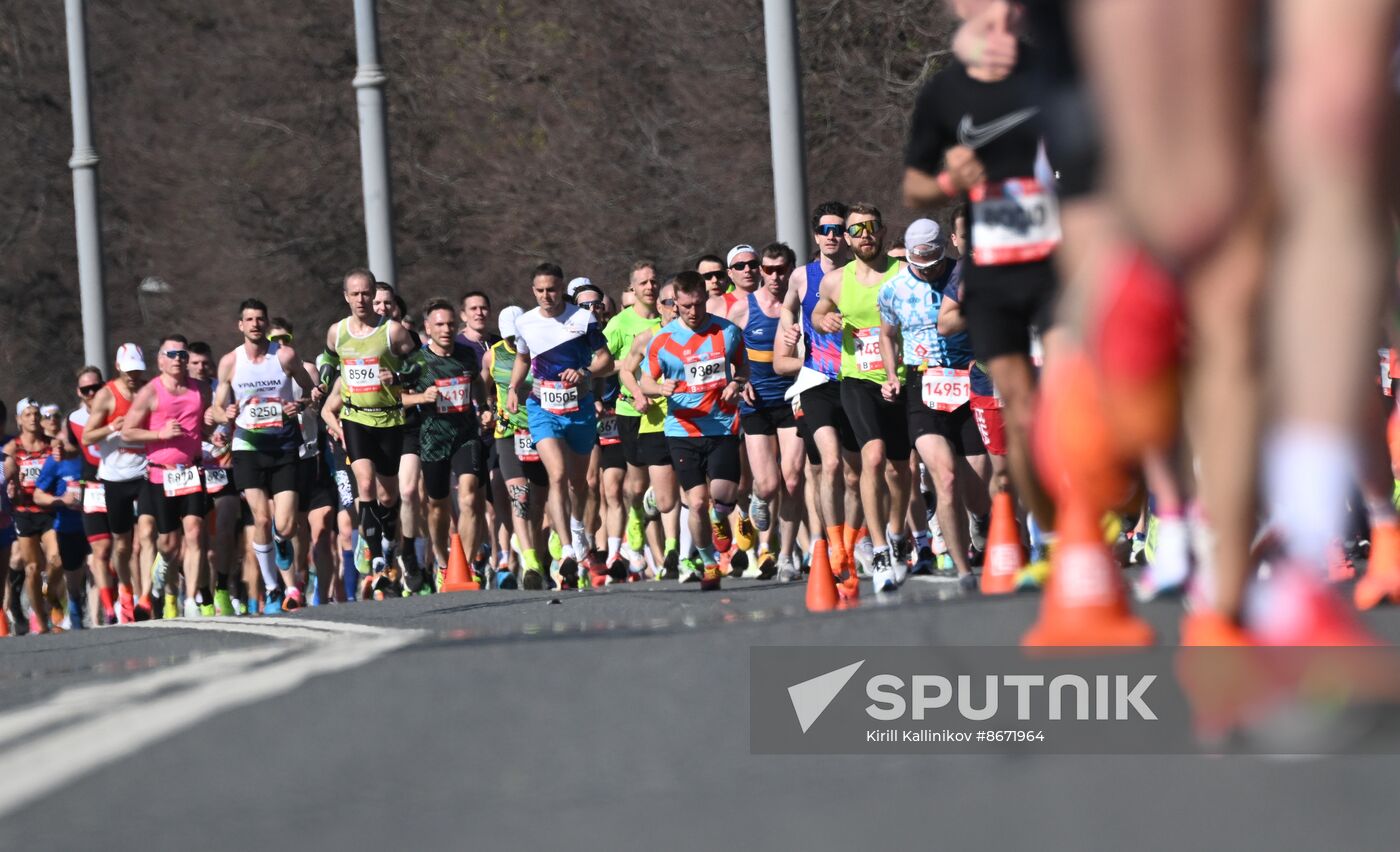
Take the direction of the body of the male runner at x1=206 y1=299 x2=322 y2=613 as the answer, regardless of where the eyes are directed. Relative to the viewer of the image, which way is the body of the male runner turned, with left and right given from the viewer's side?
facing the viewer

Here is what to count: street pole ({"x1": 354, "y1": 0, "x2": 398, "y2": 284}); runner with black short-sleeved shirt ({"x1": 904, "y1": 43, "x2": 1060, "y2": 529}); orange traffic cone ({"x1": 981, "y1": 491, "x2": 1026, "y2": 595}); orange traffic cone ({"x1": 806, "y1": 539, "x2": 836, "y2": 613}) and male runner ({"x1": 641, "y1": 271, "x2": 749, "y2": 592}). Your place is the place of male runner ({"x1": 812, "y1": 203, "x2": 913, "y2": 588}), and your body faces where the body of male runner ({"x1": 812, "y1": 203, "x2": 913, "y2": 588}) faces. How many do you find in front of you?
3

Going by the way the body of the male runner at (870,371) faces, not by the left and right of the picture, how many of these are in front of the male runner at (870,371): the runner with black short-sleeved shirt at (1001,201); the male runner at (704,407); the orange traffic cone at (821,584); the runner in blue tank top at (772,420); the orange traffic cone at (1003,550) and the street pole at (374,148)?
3

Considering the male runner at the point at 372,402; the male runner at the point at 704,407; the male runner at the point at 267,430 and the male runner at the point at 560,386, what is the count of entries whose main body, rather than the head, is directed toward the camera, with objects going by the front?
4

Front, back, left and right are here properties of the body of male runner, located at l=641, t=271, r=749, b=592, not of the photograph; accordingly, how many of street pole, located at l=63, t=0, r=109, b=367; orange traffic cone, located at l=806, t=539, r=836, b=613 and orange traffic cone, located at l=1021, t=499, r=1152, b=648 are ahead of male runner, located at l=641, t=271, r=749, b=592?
2

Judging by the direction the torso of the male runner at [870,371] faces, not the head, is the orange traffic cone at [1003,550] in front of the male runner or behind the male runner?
in front

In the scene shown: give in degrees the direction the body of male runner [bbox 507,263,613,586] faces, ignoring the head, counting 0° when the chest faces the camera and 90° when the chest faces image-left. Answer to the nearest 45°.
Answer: approximately 0°

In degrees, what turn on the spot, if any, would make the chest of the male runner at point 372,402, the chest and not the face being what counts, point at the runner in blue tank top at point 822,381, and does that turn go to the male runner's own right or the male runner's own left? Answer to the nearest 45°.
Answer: approximately 45° to the male runner's own left
